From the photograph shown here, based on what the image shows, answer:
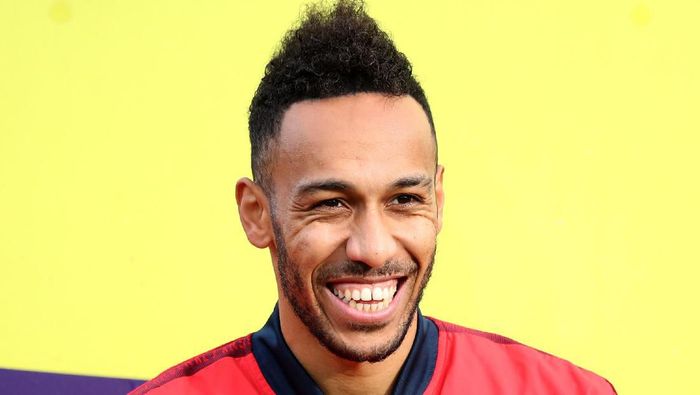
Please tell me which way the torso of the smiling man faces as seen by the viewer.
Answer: toward the camera

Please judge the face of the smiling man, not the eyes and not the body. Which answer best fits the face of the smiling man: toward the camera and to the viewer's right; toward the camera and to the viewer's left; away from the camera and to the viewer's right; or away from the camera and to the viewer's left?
toward the camera and to the viewer's right
